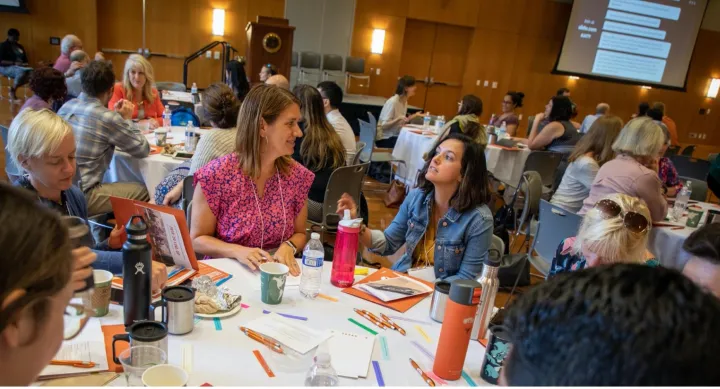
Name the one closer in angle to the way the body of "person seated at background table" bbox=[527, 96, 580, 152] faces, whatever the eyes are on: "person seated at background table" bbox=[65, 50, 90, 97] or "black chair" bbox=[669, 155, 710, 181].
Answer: the person seated at background table

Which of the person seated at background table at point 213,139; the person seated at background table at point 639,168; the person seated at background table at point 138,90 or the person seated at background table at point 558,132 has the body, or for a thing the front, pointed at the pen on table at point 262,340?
the person seated at background table at point 138,90

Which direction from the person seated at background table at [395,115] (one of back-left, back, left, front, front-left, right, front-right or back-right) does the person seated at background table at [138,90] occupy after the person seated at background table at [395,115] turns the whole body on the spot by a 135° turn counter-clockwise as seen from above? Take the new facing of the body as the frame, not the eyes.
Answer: left

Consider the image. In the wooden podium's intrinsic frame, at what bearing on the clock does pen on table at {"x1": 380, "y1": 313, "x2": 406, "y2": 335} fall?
The pen on table is roughly at 12 o'clock from the wooden podium.

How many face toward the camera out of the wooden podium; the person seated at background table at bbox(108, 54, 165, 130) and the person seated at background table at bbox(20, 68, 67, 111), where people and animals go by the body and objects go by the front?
2

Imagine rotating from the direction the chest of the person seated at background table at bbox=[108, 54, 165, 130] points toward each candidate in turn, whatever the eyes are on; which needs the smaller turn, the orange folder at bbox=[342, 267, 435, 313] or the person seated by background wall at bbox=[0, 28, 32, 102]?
the orange folder

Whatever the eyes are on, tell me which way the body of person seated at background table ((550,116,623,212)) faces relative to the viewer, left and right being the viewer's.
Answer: facing away from the viewer and to the right of the viewer

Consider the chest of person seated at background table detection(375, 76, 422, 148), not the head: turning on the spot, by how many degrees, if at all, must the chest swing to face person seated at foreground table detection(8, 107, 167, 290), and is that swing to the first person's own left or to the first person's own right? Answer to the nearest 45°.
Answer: approximately 90° to the first person's own right

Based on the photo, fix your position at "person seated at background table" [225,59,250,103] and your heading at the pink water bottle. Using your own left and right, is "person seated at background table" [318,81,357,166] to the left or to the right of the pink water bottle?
left

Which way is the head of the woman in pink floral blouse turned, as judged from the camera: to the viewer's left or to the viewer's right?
to the viewer's right

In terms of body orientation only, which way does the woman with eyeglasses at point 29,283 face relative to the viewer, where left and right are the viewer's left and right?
facing away from the viewer and to the right of the viewer

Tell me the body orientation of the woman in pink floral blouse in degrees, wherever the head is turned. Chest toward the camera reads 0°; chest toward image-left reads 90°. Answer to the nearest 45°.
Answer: approximately 315°
